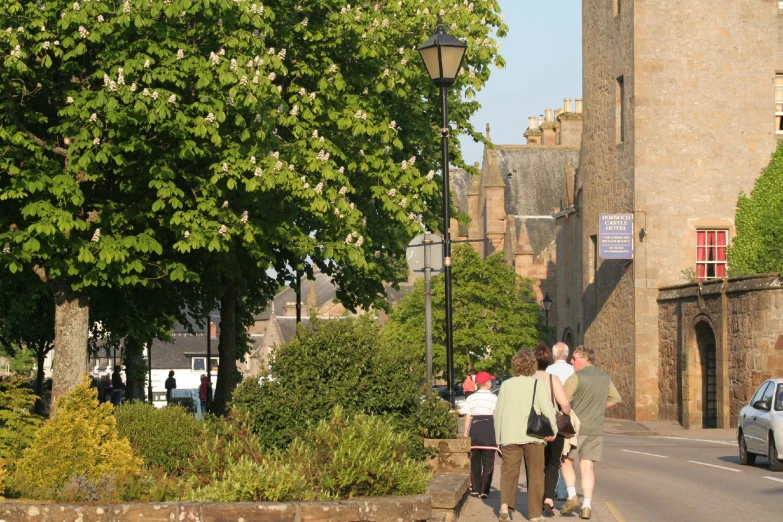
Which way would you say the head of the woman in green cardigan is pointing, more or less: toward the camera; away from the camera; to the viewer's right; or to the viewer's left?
away from the camera

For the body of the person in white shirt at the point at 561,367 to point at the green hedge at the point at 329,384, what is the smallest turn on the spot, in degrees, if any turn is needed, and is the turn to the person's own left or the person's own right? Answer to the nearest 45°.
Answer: approximately 135° to the person's own left

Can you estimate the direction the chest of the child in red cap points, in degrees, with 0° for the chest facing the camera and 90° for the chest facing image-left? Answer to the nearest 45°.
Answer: approximately 180°

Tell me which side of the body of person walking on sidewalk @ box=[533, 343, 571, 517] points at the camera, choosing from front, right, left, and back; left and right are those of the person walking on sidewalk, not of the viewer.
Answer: back

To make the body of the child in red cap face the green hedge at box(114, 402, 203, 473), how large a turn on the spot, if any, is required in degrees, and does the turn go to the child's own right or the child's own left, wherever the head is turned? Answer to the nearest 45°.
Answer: approximately 135° to the child's own left

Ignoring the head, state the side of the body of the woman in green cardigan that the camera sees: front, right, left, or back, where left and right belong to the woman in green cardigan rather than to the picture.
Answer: back

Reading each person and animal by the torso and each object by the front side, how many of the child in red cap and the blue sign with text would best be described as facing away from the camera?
1

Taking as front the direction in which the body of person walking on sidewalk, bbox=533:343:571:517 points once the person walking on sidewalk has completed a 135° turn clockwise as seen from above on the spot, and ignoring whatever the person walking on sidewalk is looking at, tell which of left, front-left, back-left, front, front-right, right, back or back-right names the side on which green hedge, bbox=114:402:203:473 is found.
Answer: back-right

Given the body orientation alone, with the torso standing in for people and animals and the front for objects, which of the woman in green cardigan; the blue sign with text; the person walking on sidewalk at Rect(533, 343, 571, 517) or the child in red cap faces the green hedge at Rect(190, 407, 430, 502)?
the blue sign with text

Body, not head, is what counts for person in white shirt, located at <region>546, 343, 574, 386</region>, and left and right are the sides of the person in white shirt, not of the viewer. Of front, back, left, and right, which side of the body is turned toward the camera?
back

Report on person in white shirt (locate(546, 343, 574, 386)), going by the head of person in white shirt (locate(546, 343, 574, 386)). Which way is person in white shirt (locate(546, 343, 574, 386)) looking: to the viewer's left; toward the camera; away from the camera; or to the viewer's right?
away from the camera
